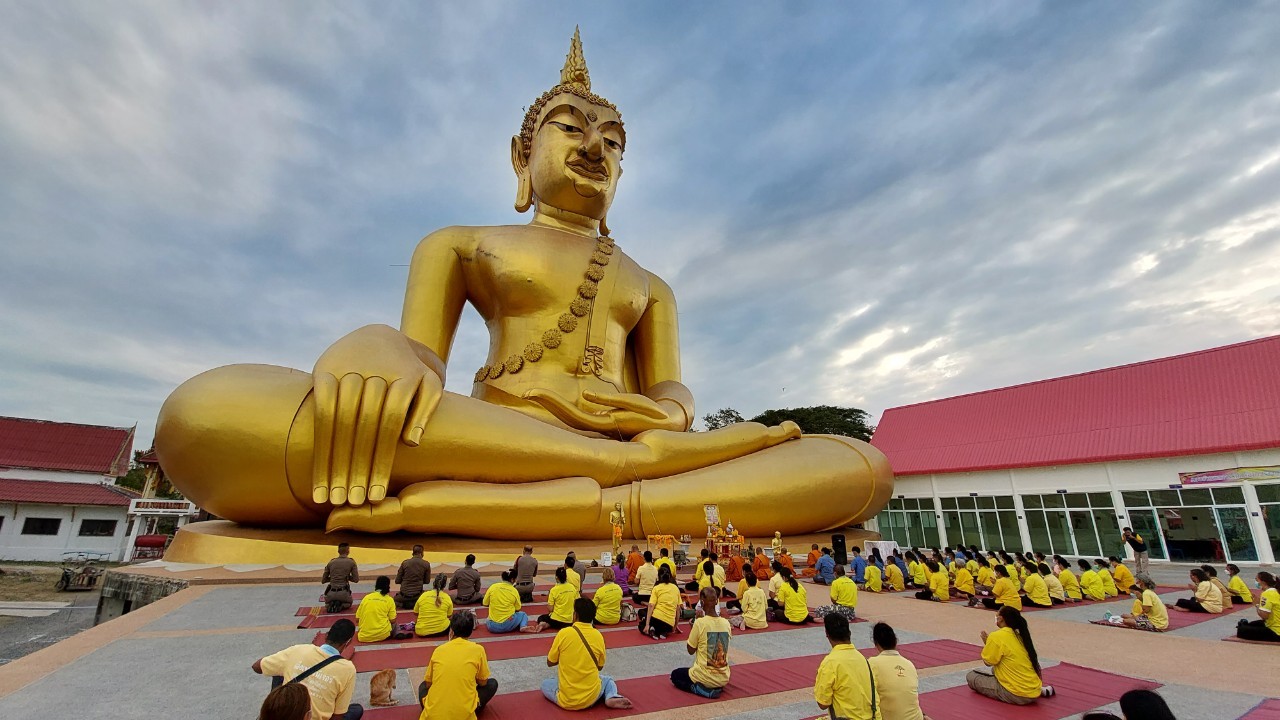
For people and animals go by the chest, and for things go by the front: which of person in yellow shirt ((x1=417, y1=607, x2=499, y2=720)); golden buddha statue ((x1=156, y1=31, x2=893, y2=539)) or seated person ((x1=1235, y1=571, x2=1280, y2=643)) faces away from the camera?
the person in yellow shirt

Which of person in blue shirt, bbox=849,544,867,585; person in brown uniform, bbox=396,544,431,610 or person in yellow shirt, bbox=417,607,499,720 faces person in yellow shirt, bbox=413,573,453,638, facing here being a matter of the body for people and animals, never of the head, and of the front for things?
person in yellow shirt, bbox=417,607,499,720

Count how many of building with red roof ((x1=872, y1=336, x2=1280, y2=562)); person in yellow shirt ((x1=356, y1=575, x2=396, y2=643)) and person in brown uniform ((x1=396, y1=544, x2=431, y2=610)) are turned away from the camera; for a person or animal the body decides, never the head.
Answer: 2

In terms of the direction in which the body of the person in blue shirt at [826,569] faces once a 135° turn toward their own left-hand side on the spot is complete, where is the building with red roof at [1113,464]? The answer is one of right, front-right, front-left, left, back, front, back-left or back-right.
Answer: back-left

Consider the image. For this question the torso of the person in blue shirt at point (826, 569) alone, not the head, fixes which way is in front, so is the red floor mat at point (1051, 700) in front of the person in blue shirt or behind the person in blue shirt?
behind

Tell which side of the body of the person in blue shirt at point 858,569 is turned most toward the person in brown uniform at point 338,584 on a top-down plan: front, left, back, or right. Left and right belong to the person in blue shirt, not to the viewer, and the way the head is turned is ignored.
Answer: left

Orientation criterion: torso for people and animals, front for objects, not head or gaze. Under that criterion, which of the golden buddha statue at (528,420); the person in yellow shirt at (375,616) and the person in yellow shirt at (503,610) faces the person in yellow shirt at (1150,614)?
the golden buddha statue

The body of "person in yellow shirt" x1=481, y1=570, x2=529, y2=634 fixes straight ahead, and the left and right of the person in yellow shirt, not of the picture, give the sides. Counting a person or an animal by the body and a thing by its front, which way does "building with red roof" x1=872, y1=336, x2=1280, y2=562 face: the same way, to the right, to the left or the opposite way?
to the left

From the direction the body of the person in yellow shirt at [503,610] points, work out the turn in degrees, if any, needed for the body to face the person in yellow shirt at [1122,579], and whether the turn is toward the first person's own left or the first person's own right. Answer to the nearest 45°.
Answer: approximately 90° to the first person's own right

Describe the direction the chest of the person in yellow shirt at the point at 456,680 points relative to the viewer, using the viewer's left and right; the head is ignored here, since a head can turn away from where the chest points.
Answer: facing away from the viewer

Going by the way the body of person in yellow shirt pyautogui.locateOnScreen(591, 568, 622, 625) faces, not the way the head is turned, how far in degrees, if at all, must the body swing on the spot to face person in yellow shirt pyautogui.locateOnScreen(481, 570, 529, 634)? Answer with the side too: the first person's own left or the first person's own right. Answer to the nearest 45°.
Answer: approximately 135° to the first person's own left

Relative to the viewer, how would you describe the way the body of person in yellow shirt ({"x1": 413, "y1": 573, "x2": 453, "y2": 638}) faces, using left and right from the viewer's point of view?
facing away from the viewer

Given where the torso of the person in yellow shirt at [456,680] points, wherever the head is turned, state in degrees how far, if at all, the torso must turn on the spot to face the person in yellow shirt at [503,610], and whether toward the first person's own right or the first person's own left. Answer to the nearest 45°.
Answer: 0° — they already face them

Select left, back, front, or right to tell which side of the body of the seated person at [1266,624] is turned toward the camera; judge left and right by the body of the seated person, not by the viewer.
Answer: left

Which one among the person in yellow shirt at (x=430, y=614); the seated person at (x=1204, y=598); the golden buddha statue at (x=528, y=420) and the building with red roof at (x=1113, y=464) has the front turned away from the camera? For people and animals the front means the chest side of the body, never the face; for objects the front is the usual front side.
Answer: the person in yellow shirt

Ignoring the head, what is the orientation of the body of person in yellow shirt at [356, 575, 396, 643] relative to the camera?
away from the camera
